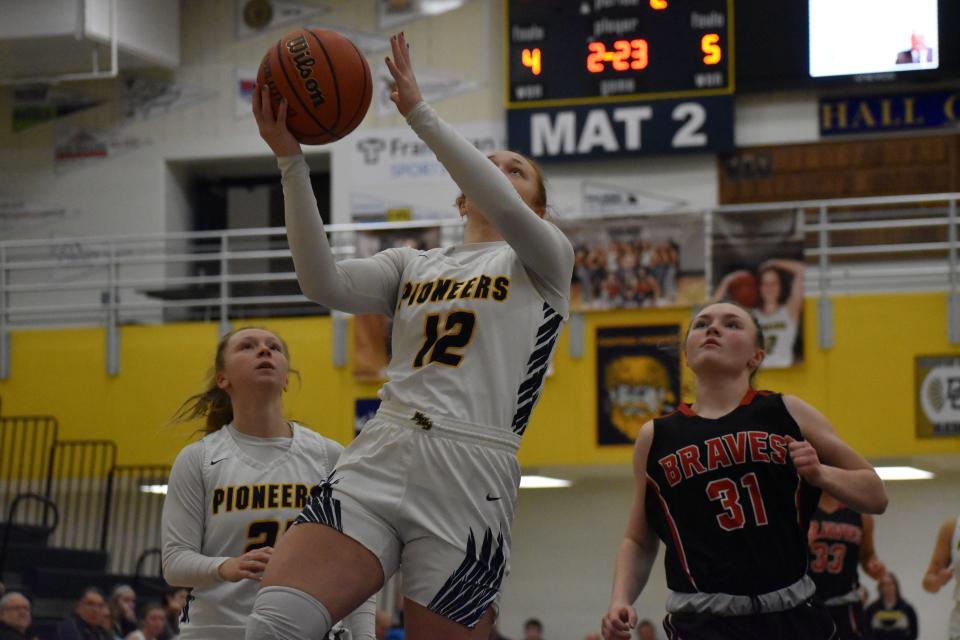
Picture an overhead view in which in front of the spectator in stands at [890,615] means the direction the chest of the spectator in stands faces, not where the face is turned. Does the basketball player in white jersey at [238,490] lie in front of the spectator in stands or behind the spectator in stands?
in front

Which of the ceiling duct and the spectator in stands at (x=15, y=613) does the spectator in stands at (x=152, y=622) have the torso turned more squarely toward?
the spectator in stands

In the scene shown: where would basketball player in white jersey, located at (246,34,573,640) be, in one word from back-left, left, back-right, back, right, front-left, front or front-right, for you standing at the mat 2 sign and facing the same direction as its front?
front

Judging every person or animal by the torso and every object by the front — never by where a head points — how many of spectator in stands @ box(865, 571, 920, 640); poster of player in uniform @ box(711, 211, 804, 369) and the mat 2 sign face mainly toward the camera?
3

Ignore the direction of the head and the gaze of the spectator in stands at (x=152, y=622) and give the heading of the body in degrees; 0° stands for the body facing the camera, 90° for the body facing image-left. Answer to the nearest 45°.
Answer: approximately 315°

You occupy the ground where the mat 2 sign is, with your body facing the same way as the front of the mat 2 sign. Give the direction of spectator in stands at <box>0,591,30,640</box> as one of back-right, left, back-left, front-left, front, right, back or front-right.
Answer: front-right

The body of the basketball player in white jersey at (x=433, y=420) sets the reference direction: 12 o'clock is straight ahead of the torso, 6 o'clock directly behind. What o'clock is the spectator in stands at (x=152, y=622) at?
The spectator in stands is roughly at 4 o'clock from the basketball player in white jersey.

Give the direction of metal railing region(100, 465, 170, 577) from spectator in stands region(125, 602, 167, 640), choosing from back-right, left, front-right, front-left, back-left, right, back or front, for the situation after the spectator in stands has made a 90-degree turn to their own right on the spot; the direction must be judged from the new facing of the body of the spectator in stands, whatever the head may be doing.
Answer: back-right

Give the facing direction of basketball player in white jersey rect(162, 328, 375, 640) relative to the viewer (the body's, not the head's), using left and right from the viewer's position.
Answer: facing the viewer and to the right of the viewer

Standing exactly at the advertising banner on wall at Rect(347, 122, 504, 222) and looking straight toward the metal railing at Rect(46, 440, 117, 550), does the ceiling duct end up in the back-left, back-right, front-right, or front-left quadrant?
front-right

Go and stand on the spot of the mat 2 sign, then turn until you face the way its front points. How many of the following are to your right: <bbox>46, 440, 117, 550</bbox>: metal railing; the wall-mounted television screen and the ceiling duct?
2

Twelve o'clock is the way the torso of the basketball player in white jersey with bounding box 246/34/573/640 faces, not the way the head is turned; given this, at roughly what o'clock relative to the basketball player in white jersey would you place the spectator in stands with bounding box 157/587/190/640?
The spectator in stands is roughly at 4 o'clock from the basketball player in white jersey.

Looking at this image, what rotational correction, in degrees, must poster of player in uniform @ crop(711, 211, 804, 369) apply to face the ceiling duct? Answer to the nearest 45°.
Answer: approximately 90° to its right

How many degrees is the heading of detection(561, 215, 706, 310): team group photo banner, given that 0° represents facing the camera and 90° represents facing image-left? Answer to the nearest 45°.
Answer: approximately 0°
